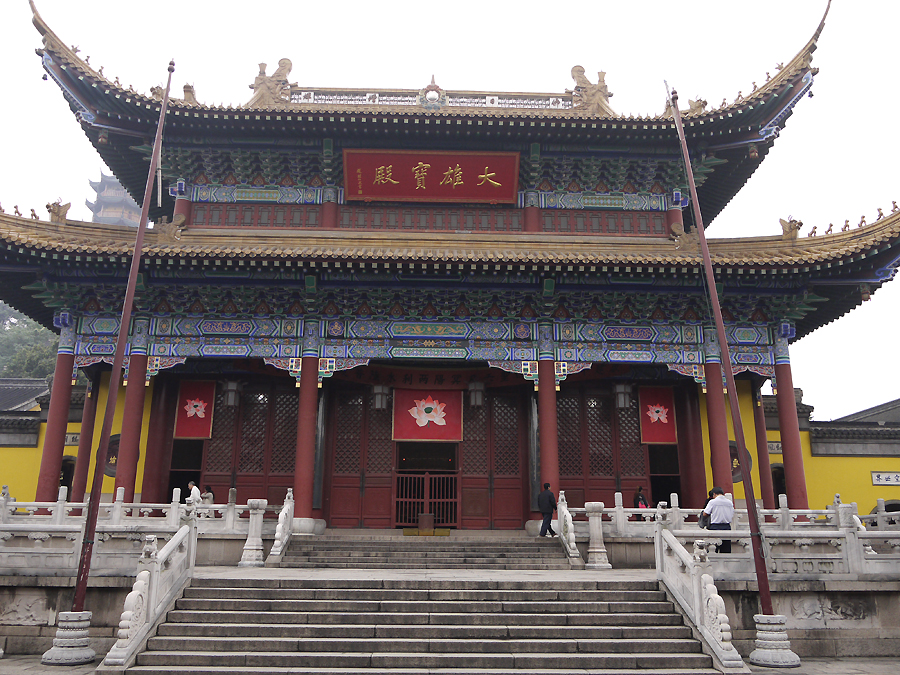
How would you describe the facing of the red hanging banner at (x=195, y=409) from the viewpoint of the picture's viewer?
facing the viewer

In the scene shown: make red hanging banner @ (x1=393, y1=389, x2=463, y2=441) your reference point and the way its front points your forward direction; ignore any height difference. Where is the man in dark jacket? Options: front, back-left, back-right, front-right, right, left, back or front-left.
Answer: front-left

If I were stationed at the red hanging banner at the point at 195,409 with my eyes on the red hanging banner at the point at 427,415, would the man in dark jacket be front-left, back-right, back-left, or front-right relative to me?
front-right

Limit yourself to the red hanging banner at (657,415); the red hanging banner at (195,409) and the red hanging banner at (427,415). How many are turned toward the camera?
3

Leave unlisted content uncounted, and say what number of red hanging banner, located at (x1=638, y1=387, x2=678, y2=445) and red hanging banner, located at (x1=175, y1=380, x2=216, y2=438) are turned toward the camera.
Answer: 2

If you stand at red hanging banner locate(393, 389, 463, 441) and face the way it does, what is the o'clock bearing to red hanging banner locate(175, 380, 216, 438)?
red hanging banner locate(175, 380, 216, 438) is roughly at 3 o'clock from red hanging banner locate(393, 389, 463, 441).

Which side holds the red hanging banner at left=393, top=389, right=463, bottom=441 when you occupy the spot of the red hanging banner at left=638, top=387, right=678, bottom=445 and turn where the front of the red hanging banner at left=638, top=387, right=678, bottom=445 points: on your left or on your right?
on your right

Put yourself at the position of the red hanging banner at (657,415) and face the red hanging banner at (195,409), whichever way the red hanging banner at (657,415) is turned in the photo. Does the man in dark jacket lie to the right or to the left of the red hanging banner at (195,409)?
left

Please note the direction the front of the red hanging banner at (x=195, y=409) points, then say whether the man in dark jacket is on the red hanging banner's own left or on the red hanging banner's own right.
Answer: on the red hanging banner's own left

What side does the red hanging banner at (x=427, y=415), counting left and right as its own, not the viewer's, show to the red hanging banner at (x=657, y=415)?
left

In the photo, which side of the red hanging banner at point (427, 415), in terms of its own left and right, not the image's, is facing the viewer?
front

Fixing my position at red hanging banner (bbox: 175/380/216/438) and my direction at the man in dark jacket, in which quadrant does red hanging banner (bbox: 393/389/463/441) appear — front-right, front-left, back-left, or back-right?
front-left

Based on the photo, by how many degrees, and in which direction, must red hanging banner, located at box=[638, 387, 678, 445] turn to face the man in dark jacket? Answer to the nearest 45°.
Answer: approximately 45° to its right

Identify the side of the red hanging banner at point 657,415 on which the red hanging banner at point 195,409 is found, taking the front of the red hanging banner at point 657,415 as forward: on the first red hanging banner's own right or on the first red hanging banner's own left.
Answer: on the first red hanging banner's own right

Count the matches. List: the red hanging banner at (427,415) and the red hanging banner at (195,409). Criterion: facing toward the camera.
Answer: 2
